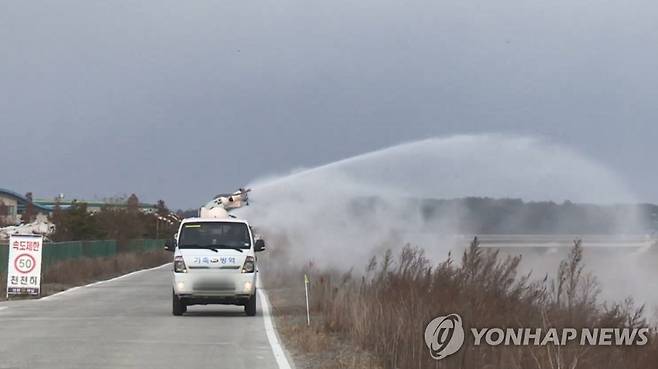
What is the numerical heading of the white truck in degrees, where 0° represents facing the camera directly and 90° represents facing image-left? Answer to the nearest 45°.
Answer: approximately 0°

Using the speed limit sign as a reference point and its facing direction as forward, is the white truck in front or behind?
in front

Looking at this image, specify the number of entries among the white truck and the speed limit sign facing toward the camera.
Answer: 2

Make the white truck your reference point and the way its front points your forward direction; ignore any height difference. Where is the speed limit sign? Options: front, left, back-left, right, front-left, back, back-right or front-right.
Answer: back-right
